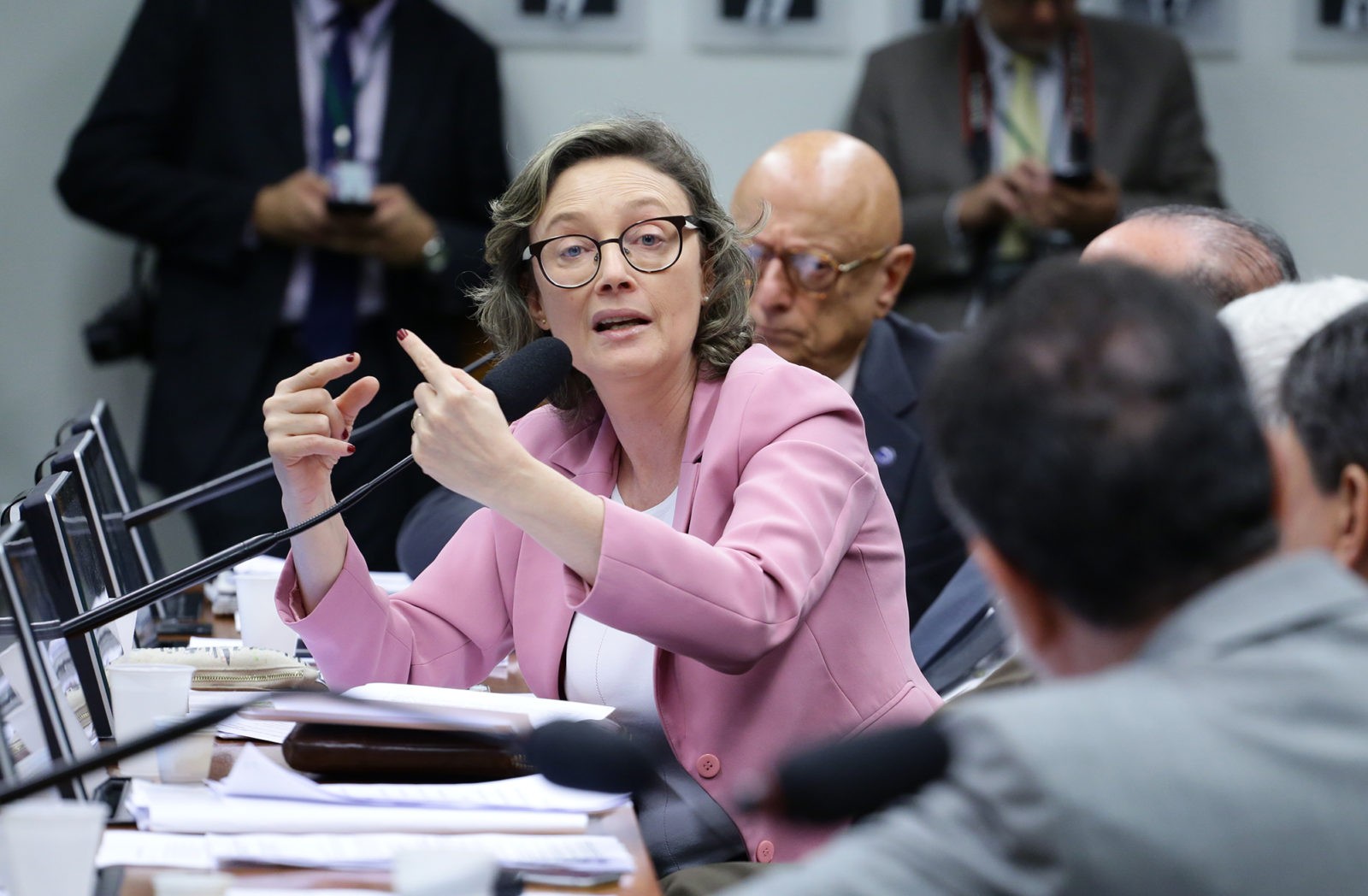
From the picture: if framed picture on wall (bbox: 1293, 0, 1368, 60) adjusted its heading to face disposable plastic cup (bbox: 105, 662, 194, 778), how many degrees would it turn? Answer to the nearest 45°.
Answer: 0° — it already faces it

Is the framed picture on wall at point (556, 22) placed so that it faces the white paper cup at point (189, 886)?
yes

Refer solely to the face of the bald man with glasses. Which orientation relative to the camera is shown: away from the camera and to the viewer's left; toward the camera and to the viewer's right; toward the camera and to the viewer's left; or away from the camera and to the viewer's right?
toward the camera and to the viewer's left

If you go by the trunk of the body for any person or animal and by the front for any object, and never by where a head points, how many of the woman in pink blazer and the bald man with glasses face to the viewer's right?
0

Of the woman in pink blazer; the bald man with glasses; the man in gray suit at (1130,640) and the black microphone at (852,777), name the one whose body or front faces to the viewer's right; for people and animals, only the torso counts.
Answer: the black microphone

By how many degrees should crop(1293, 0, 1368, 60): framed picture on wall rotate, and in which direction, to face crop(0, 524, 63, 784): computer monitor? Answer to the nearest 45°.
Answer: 0° — it already faces it

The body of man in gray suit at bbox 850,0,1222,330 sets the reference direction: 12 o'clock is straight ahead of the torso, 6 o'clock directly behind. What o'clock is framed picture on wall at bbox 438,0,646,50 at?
The framed picture on wall is roughly at 3 o'clock from the man in gray suit.

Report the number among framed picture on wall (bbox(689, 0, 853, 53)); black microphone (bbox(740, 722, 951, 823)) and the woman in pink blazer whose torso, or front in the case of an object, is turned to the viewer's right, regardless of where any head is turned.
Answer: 1
